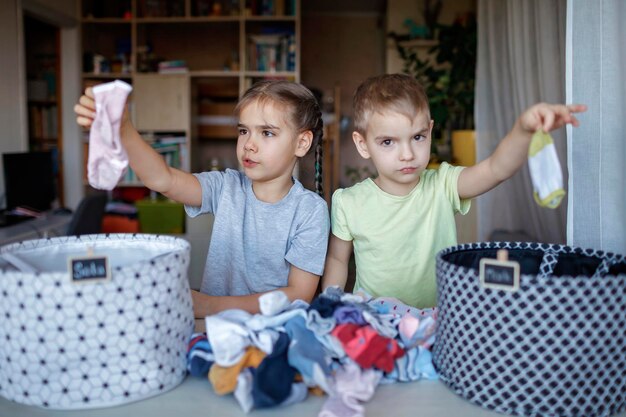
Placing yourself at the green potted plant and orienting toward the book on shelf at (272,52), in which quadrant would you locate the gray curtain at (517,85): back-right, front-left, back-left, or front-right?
back-left

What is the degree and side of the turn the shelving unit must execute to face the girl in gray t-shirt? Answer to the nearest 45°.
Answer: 0° — it already faces them

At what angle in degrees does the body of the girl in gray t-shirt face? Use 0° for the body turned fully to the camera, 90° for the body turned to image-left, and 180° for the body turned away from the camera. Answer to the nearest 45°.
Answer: approximately 45°

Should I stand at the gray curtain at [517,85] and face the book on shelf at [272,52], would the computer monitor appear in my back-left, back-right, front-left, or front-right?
front-left

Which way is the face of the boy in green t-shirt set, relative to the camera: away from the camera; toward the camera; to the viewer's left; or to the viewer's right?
toward the camera

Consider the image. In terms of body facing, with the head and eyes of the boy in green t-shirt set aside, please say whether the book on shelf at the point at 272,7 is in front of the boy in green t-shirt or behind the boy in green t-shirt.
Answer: behind

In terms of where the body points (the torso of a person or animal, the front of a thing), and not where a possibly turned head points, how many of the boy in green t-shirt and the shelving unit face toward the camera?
2

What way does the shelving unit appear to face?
toward the camera

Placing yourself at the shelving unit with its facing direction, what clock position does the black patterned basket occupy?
The black patterned basket is roughly at 12 o'clock from the shelving unit.

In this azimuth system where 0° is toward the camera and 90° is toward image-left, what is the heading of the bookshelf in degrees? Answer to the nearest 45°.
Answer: approximately 315°

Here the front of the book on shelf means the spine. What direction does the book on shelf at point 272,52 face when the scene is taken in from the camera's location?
facing the viewer

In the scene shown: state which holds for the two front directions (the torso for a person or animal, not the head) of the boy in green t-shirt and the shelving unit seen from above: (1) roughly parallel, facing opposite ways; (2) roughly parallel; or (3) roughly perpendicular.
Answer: roughly parallel
